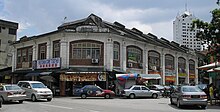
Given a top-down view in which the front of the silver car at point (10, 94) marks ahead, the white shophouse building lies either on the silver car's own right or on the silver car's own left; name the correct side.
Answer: on the silver car's own right

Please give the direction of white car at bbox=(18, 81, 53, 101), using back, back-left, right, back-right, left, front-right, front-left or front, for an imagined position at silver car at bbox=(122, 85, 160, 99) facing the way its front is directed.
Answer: back-right

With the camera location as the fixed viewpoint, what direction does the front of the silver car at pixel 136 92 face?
facing to the right of the viewer
